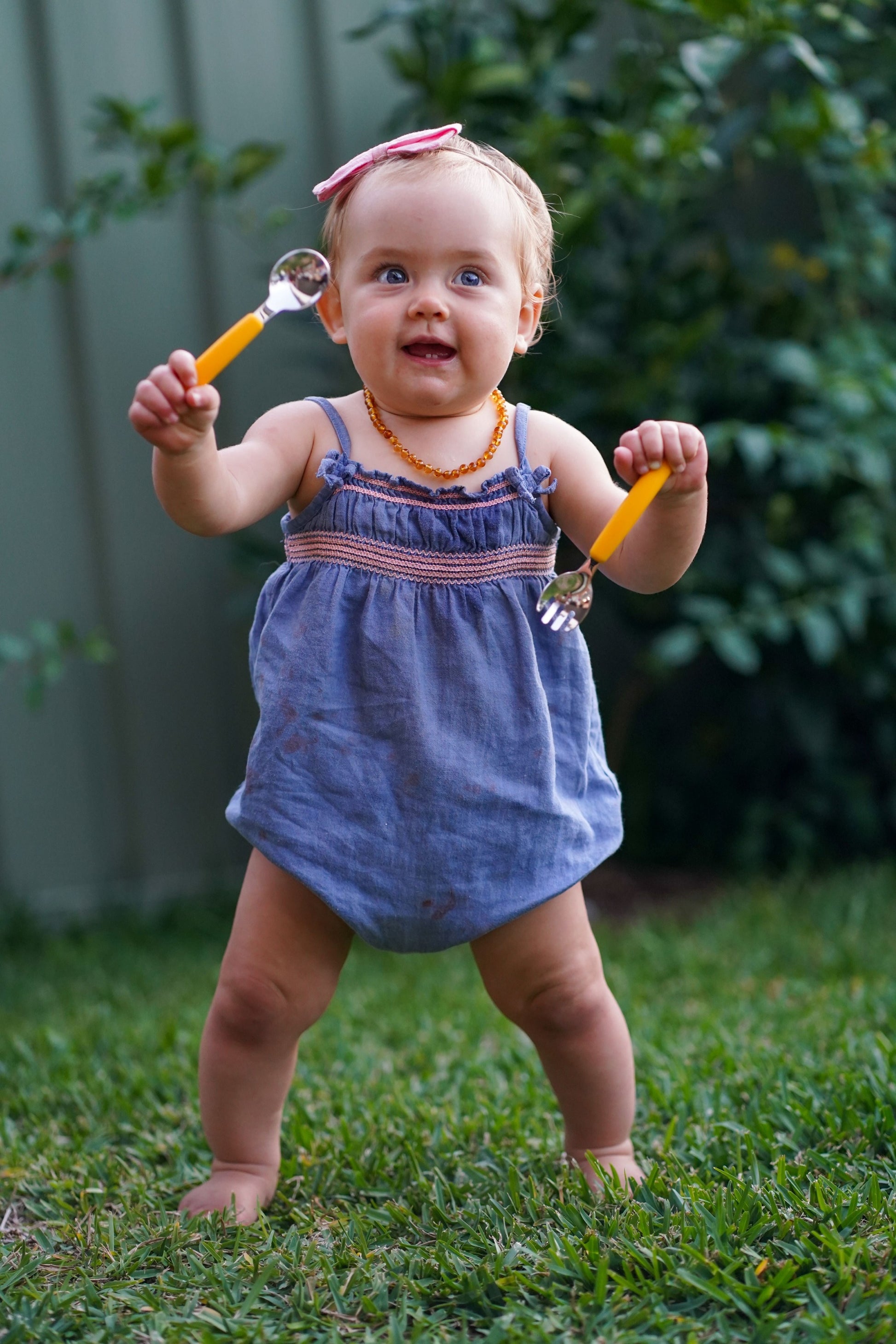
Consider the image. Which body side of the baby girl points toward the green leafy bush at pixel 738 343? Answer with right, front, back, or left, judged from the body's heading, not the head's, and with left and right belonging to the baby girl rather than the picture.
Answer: back

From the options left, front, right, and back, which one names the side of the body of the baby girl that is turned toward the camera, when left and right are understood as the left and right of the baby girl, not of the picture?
front

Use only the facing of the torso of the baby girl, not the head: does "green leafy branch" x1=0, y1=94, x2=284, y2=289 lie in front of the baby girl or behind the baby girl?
behind
